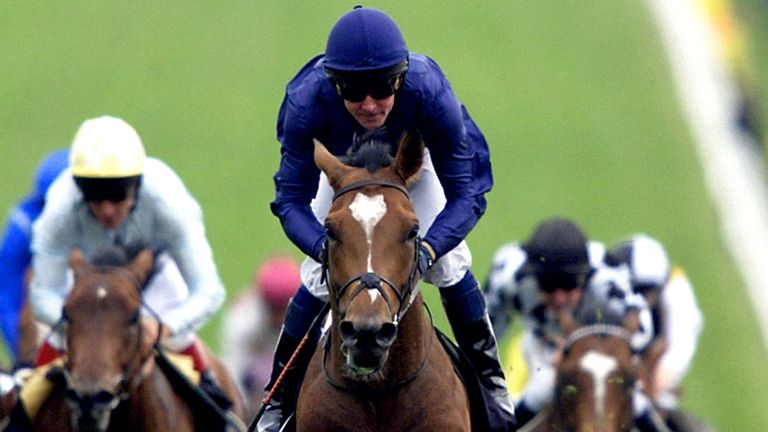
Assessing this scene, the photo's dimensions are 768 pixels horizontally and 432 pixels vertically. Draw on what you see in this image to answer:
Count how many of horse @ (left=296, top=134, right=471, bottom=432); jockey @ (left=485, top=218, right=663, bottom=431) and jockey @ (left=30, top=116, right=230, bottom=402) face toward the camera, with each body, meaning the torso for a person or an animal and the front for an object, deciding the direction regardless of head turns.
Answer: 3

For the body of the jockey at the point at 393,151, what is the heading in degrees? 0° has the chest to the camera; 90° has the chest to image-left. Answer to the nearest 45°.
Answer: approximately 0°

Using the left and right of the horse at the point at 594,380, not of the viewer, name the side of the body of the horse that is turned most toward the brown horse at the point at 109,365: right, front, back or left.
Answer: right

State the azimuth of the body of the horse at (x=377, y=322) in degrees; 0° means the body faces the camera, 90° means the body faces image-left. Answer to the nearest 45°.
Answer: approximately 0°
